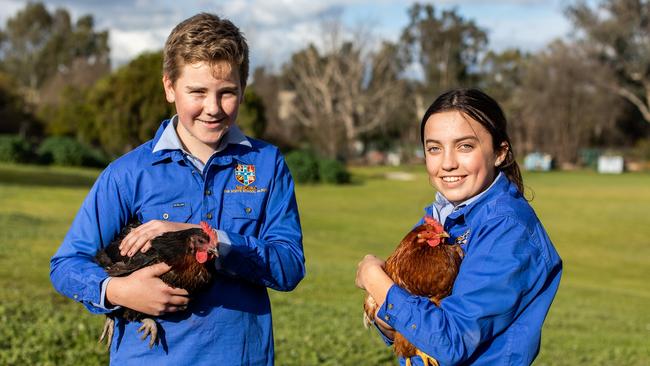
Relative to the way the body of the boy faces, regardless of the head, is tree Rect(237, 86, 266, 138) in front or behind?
behind

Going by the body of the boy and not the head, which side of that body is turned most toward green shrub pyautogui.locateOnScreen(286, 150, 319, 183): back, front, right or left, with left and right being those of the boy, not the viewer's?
back

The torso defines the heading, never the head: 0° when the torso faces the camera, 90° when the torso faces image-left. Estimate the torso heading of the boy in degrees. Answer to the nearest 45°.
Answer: approximately 0°

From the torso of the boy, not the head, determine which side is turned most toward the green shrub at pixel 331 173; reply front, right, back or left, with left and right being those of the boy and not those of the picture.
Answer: back

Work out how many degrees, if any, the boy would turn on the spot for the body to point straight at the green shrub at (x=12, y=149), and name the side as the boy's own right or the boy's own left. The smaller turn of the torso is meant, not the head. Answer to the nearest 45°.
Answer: approximately 180°

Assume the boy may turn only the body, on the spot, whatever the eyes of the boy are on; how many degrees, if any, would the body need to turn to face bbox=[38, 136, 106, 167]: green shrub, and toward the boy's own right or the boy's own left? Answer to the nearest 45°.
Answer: approximately 180°

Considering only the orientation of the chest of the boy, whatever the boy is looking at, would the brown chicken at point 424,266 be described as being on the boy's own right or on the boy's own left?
on the boy's own left

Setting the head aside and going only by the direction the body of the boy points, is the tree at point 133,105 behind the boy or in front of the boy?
behind

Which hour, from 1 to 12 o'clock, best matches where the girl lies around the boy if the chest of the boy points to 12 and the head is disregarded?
The girl is roughly at 10 o'clock from the boy.

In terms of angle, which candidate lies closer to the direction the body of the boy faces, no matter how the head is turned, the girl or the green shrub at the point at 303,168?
the girl
